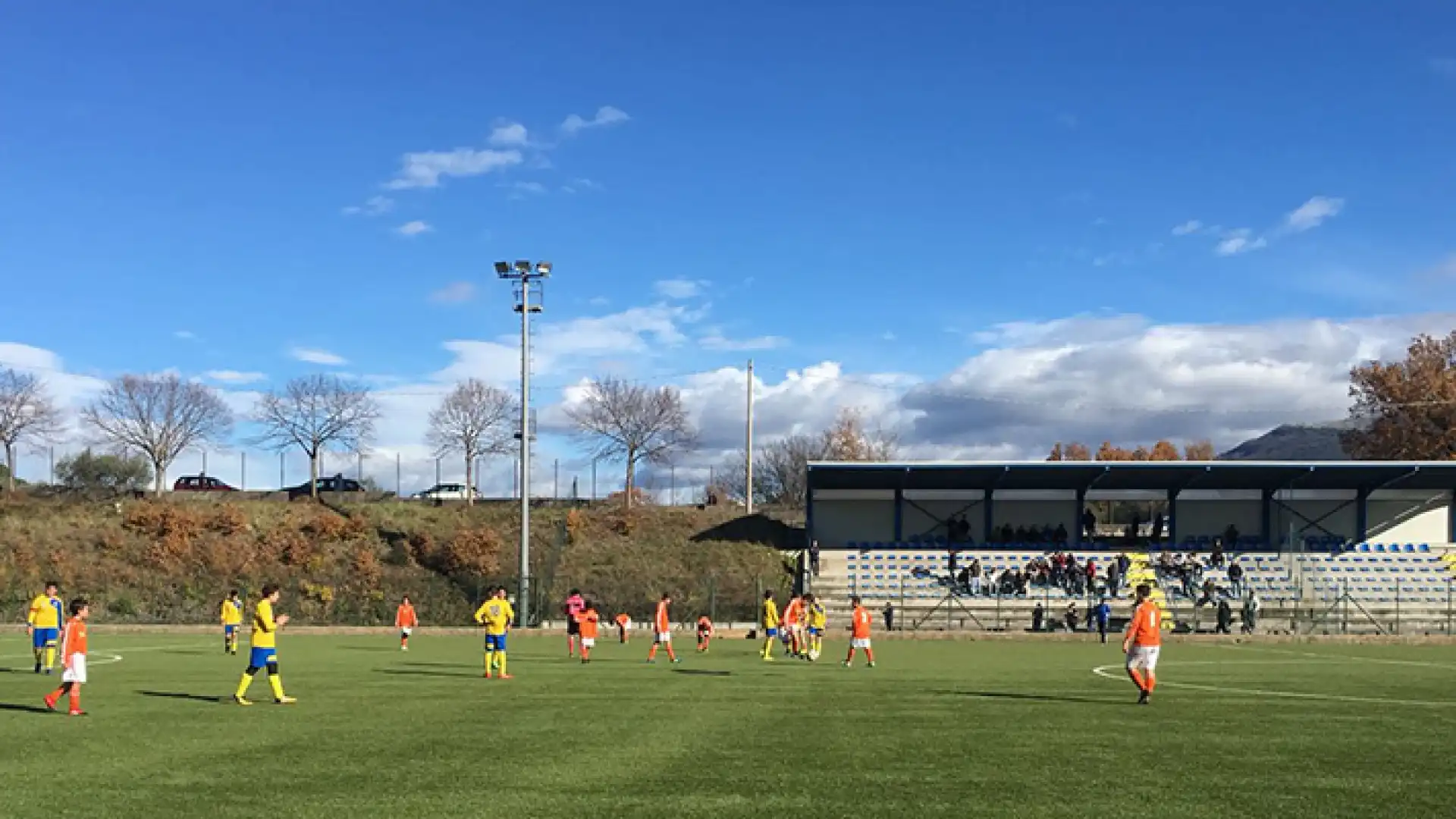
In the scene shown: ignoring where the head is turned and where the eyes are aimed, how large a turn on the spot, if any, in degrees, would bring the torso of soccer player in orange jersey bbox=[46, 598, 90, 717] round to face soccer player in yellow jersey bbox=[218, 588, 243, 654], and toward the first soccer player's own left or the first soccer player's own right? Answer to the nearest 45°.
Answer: approximately 90° to the first soccer player's own left

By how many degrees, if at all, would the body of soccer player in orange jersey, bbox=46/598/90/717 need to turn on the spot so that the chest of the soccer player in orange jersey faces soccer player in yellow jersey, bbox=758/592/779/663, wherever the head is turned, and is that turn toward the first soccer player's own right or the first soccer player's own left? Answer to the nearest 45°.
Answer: approximately 45° to the first soccer player's own left

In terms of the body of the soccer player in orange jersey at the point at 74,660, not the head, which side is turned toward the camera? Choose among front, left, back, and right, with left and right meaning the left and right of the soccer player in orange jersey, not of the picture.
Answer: right

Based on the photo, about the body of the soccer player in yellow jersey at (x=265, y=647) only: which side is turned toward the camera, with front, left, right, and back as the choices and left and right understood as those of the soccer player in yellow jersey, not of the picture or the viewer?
right

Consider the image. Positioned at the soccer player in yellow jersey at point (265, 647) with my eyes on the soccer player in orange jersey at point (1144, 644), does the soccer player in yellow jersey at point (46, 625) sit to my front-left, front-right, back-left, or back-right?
back-left

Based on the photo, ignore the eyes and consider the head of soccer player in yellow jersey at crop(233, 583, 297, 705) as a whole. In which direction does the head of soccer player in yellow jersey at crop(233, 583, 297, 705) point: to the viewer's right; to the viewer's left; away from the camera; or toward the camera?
to the viewer's right

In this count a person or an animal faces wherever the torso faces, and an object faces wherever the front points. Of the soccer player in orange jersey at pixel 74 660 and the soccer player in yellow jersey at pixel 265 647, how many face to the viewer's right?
2
